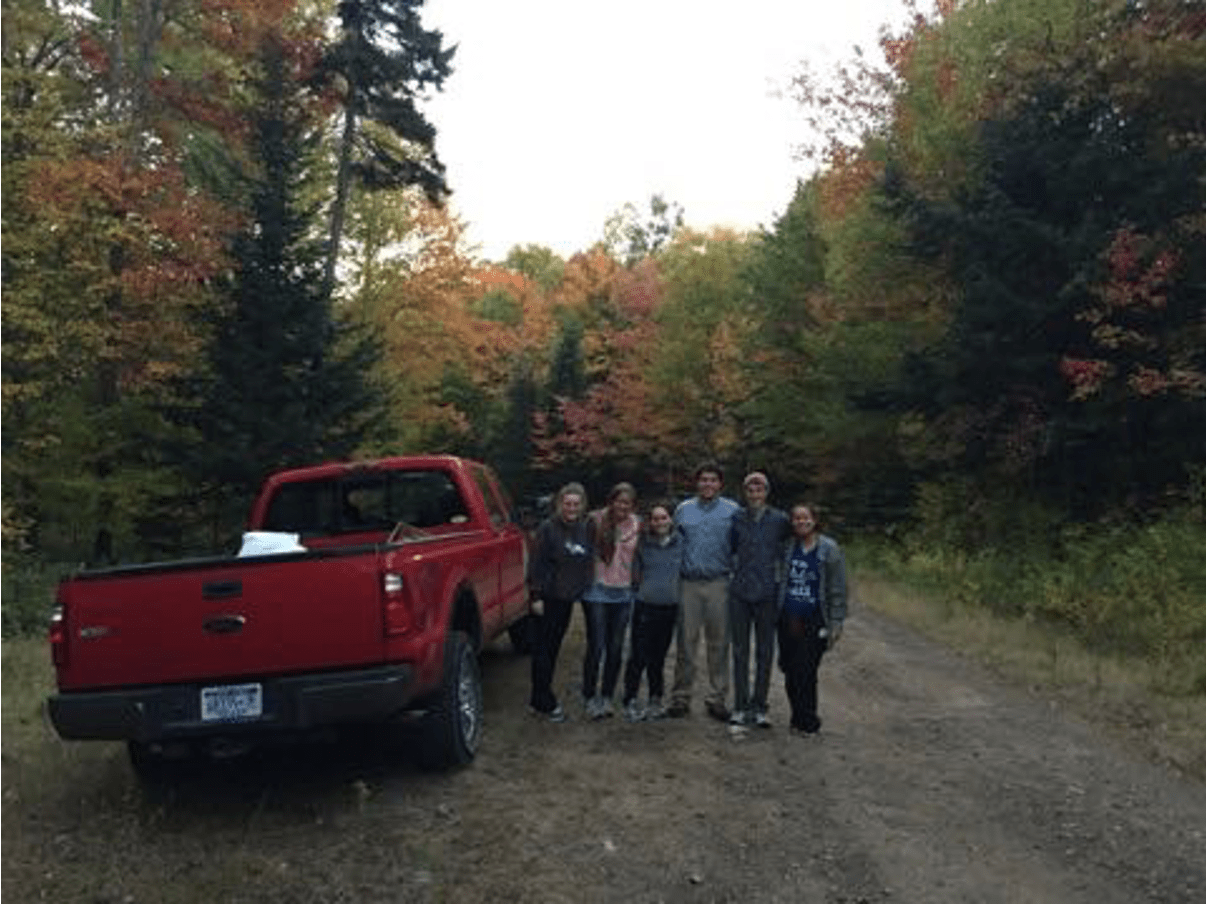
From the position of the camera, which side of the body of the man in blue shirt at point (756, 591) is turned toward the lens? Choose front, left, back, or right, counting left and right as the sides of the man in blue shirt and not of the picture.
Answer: front

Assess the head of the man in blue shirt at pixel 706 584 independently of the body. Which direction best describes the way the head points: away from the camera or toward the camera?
toward the camera

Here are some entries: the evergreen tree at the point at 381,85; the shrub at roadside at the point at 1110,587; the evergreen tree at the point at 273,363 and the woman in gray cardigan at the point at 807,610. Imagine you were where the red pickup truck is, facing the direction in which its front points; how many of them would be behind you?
0

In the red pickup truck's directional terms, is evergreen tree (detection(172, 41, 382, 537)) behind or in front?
in front

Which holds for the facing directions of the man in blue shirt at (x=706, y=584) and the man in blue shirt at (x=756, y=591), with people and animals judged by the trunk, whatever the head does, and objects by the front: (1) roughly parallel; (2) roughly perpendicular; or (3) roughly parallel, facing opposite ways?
roughly parallel

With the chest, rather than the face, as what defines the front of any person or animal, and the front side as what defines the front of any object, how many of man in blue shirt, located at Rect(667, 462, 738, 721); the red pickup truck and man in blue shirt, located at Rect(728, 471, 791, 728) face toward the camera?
2

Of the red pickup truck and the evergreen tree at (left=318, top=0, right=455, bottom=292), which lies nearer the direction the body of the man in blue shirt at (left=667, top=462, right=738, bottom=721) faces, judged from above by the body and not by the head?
the red pickup truck

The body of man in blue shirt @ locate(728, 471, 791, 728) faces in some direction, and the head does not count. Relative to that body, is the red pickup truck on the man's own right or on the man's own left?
on the man's own right

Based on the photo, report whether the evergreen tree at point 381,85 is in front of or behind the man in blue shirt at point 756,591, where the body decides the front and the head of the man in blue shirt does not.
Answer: behind

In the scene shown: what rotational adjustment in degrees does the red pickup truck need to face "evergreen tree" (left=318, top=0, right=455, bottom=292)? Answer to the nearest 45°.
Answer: approximately 45° to its left

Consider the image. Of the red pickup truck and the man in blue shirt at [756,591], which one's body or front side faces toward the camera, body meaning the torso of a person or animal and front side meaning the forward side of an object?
the man in blue shirt

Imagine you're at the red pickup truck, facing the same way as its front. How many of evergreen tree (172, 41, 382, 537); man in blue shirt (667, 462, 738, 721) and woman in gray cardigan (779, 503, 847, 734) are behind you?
0

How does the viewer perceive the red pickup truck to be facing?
facing away from the viewer and to the right of the viewer

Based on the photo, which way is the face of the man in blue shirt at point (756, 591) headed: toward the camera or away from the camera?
toward the camera

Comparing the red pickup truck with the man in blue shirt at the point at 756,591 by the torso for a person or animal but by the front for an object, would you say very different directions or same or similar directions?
very different directions

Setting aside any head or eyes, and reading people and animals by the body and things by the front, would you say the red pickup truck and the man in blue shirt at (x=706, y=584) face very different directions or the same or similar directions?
very different directions
